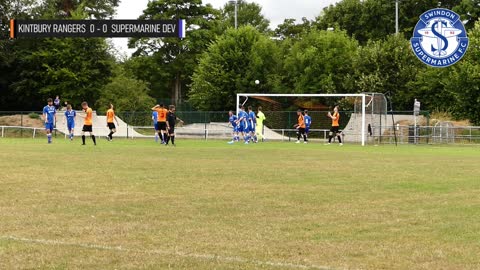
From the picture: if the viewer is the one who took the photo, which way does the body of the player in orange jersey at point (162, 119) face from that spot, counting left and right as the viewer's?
facing away from the viewer

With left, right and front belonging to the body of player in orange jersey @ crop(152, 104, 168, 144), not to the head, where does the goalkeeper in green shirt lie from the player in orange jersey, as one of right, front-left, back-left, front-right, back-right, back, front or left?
front-right
